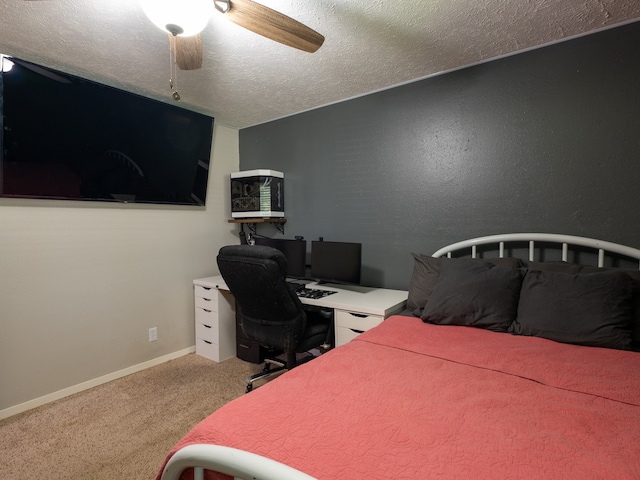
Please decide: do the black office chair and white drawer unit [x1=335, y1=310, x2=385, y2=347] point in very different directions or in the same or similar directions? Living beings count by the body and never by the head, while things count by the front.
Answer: very different directions

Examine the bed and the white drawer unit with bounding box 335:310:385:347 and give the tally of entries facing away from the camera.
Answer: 0

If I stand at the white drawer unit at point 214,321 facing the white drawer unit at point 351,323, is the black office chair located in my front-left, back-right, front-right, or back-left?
front-right

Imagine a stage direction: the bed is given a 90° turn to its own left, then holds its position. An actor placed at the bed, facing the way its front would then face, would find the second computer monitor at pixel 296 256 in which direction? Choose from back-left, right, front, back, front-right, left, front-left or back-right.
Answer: back

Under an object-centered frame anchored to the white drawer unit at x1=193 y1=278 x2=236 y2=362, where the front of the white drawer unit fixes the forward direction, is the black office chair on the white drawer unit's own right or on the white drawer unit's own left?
on the white drawer unit's own left

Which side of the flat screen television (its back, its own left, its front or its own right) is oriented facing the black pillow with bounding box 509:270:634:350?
front

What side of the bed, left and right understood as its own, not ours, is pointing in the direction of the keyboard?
right

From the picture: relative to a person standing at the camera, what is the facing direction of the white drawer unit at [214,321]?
facing the viewer and to the left of the viewer

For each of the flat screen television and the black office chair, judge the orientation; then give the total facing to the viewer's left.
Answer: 0

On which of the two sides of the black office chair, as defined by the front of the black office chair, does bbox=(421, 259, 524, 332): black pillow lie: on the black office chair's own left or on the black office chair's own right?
on the black office chair's own right

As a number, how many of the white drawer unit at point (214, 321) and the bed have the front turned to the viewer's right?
0

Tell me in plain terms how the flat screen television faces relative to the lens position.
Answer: facing the viewer and to the right of the viewer

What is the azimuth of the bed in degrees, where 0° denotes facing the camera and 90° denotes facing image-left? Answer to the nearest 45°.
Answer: approximately 45°

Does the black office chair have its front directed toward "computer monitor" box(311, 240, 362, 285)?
yes

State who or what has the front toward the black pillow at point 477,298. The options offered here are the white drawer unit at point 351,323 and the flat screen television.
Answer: the flat screen television

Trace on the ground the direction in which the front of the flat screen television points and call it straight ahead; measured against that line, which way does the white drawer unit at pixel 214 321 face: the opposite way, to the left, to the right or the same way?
to the right
